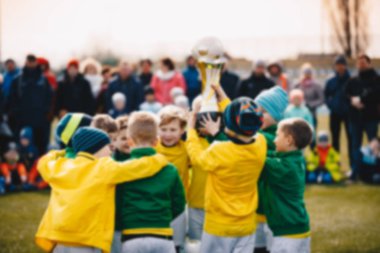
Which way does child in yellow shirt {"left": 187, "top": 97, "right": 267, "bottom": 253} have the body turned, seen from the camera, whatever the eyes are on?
away from the camera

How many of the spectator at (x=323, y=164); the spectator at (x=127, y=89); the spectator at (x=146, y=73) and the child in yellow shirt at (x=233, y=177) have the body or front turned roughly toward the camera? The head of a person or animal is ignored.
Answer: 3

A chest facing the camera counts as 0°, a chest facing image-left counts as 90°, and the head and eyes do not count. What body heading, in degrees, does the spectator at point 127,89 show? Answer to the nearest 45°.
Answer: approximately 0°

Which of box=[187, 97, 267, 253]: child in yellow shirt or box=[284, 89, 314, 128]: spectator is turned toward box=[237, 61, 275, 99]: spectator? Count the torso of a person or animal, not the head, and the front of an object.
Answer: the child in yellow shirt

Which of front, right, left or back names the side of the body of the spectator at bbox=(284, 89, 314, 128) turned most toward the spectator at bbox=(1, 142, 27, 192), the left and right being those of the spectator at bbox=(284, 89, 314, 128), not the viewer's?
right

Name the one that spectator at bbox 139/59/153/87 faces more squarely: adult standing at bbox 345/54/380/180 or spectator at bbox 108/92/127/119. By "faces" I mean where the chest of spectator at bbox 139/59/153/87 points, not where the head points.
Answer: the spectator

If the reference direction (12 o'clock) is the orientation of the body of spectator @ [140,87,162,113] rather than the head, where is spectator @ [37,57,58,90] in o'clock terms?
spectator @ [37,57,58,90] is roughly at 4 o'clock from spectator @ [140,87,162,113].

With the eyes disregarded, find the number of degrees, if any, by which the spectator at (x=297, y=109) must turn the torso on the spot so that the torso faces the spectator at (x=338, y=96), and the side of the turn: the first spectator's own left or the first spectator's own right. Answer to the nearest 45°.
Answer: approximately 135° to the first spectator's own left
